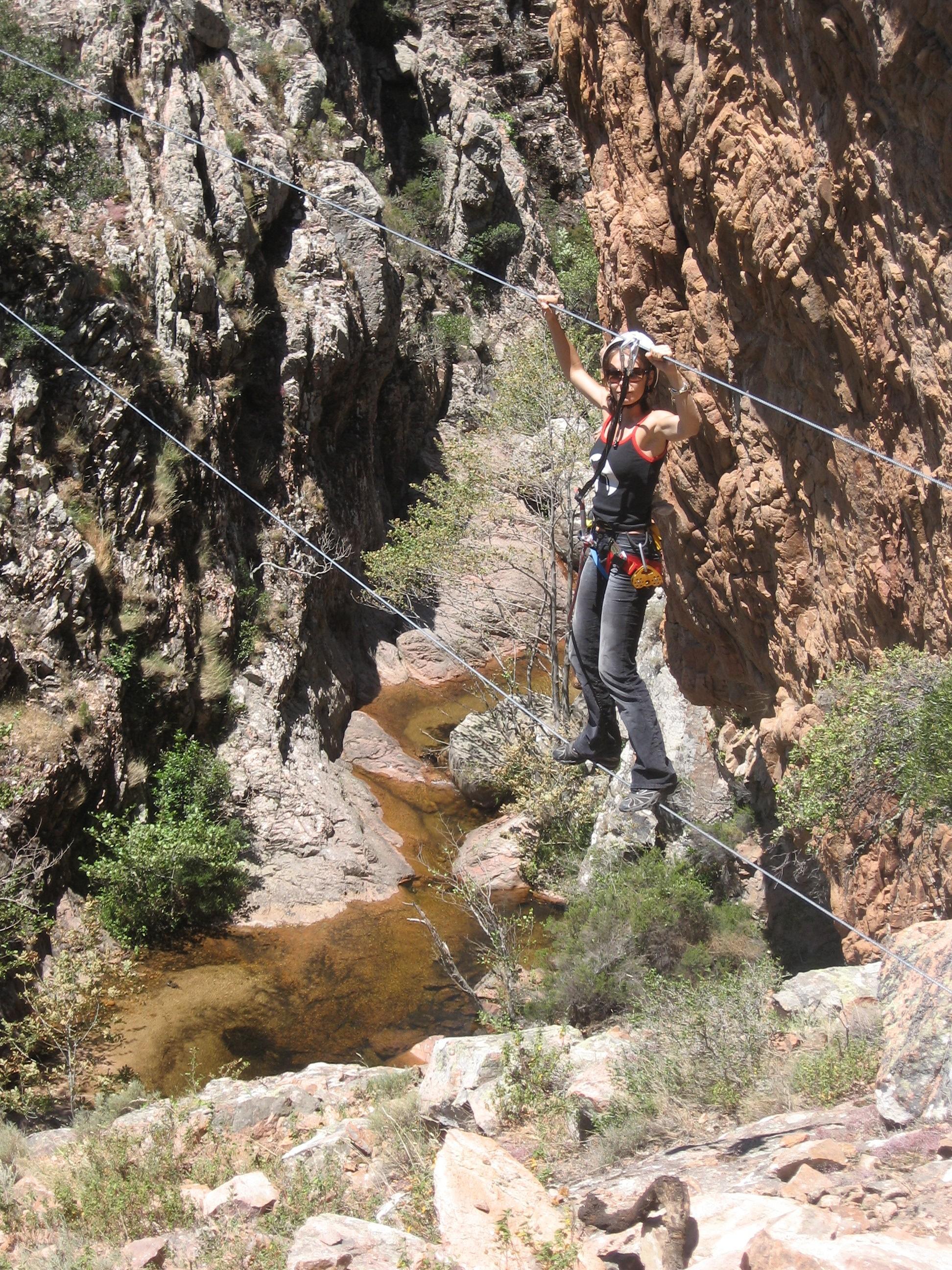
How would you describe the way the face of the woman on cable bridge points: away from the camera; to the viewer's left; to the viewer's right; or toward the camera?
toward the camera

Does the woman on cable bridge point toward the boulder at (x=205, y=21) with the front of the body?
no

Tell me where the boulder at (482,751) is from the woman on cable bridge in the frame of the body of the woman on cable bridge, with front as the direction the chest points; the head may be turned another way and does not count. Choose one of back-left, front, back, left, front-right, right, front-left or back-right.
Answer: back-right

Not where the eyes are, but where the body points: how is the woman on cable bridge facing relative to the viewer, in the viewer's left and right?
facing the viewer and to the left of the viewer

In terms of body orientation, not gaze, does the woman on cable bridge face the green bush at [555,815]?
no

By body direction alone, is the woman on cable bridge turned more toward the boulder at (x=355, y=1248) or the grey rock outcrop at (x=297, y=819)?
the boulder

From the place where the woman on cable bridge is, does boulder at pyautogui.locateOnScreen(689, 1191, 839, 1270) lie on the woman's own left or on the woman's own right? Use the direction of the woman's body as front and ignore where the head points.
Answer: on the woman's own left

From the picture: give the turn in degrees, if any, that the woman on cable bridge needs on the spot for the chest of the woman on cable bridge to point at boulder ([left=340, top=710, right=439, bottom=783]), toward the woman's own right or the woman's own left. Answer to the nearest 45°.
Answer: approximately 135° to the woman's own right

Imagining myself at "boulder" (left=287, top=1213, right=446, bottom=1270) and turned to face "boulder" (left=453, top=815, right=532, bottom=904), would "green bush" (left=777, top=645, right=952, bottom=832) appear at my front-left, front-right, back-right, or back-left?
front-right

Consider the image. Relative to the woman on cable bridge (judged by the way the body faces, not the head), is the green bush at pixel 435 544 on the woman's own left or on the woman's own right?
on the woman's own right

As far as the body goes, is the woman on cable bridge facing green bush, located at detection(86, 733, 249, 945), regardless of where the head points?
no

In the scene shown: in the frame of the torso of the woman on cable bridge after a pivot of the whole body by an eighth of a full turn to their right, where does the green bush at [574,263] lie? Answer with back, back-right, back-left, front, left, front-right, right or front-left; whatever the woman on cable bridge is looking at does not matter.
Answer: right

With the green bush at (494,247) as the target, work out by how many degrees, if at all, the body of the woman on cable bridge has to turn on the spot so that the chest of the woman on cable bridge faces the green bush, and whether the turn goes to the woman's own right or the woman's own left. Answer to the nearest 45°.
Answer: approximately 135° to the woman's own right
